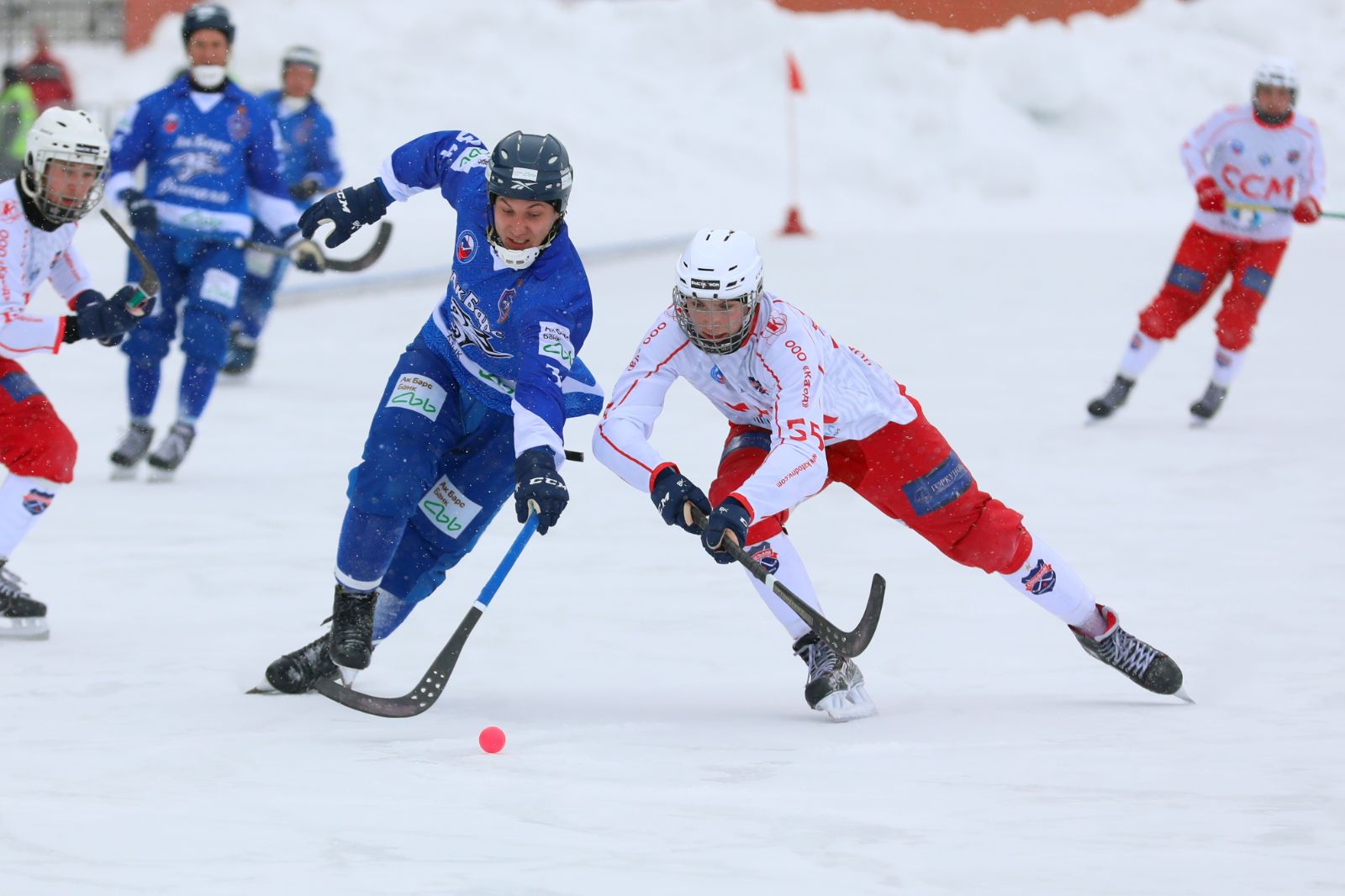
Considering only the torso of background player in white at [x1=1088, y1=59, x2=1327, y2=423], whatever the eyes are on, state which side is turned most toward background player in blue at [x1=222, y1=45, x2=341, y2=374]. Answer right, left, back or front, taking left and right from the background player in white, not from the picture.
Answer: right

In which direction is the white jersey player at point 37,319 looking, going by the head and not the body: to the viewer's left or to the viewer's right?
to the viewer's right

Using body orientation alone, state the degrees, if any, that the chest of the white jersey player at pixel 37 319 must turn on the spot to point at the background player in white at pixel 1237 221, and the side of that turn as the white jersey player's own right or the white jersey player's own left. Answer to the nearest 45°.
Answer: approximately 45° to the white jersey player's own left

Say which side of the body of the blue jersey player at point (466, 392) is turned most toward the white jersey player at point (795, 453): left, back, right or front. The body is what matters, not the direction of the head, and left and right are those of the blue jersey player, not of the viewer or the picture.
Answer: left

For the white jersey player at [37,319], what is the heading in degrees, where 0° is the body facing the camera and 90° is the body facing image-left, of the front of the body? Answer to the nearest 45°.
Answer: approximately 315°

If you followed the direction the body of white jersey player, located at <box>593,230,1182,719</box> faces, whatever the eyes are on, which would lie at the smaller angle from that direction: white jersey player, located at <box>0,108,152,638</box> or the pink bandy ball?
the pink bandy ball

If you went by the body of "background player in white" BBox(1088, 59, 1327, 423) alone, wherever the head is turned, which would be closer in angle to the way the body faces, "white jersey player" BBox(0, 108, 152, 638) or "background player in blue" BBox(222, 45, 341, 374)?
the white jersey player
